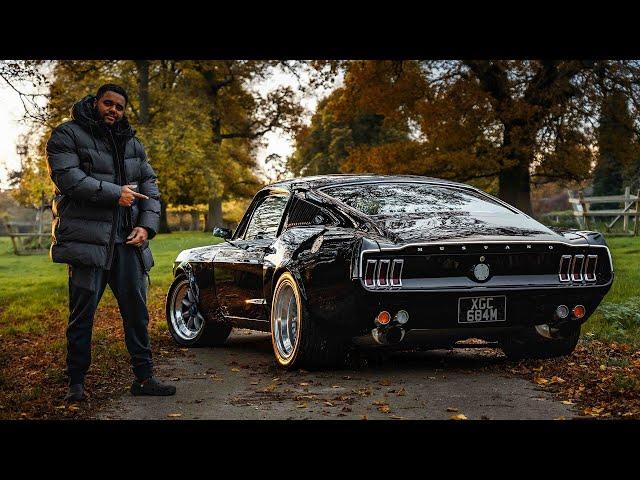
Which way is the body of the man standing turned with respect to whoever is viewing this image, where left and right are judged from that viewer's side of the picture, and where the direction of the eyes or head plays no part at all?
facing the viewer and to the right of the viewer

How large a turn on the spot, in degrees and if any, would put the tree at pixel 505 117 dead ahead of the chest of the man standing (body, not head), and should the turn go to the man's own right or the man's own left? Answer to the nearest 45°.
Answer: approximately 90° to the man's own left

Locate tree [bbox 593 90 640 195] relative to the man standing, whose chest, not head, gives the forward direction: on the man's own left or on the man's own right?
on the man's own left

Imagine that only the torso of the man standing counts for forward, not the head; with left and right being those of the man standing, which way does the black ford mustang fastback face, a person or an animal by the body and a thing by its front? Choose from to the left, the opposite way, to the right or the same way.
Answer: the opposite way

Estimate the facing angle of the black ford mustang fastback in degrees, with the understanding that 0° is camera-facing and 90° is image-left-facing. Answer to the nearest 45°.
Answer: approximately 135°

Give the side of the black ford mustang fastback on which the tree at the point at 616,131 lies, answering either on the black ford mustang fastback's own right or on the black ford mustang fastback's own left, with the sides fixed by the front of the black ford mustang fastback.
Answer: on the black ford mustang fastback's own right

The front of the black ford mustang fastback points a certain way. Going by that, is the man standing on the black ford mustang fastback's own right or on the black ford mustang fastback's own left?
on the black ford mustang fastback's own left
